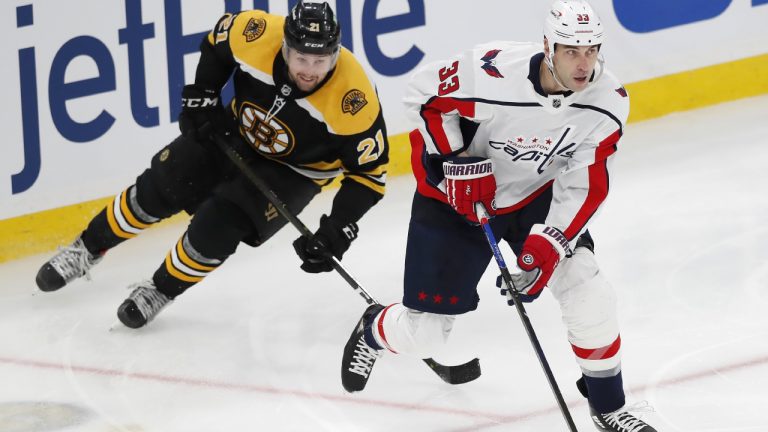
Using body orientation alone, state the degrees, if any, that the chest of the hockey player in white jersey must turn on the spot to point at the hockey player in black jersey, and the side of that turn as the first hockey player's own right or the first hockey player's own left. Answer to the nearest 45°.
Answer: approximately 180°

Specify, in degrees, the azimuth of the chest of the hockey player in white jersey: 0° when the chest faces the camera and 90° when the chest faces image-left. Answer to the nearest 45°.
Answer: approximately 315°

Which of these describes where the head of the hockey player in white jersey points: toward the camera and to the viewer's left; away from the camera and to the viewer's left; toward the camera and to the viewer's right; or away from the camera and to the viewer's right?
toward the camera and to the viewer's right
